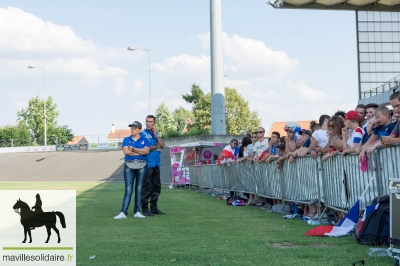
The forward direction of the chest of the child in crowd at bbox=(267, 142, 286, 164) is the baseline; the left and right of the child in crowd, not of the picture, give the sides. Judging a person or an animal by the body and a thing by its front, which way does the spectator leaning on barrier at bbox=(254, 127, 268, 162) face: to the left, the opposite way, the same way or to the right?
the same way

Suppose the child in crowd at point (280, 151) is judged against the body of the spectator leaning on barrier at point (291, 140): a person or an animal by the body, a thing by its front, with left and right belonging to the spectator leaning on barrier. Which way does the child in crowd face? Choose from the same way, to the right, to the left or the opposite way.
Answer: the same way

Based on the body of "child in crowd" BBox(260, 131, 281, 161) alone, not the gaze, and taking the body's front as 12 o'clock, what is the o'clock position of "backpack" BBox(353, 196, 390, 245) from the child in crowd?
The backpack is roughly at 10 o'clock from the child in crowd.

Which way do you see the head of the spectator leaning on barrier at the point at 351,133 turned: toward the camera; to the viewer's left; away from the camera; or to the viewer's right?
to the viewer's left

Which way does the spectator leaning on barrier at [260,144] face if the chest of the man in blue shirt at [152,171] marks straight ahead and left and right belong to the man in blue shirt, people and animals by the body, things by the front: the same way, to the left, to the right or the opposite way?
to the right

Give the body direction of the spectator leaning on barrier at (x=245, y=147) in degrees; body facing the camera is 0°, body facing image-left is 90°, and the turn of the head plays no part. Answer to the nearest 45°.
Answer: approximately 45°

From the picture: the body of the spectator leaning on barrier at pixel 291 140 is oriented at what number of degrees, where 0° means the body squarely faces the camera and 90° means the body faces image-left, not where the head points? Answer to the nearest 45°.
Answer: approximately 45°

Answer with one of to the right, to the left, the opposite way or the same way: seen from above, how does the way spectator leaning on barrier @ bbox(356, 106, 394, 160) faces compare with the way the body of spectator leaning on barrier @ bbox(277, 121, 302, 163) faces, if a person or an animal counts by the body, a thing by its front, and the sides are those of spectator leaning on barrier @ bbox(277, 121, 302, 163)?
the same way

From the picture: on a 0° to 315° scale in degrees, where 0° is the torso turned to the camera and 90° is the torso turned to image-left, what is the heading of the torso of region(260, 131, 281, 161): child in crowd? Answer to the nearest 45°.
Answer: approximately 45°

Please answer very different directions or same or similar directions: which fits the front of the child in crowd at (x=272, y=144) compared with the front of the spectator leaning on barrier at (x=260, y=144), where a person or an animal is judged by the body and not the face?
same or similar directions

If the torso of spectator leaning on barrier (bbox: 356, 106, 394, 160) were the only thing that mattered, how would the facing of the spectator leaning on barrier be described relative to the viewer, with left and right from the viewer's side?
facing the viewer and to the left of the viewer

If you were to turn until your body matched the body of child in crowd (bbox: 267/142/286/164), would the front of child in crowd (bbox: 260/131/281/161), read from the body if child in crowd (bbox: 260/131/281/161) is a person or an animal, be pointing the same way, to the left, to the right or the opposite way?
the same way

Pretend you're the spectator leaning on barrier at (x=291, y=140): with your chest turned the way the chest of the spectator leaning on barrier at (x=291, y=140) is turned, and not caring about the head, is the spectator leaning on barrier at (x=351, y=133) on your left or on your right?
on your left

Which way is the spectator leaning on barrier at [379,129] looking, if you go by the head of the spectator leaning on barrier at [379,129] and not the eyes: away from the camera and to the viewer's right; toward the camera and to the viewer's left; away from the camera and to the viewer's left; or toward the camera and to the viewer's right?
toward the camera and to the viewer's left

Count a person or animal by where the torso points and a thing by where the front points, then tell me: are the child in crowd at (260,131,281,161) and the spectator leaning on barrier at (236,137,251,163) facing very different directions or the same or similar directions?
same or similar directions

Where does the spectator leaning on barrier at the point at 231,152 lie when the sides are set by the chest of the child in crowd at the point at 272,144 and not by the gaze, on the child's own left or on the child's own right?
on the child's own right
